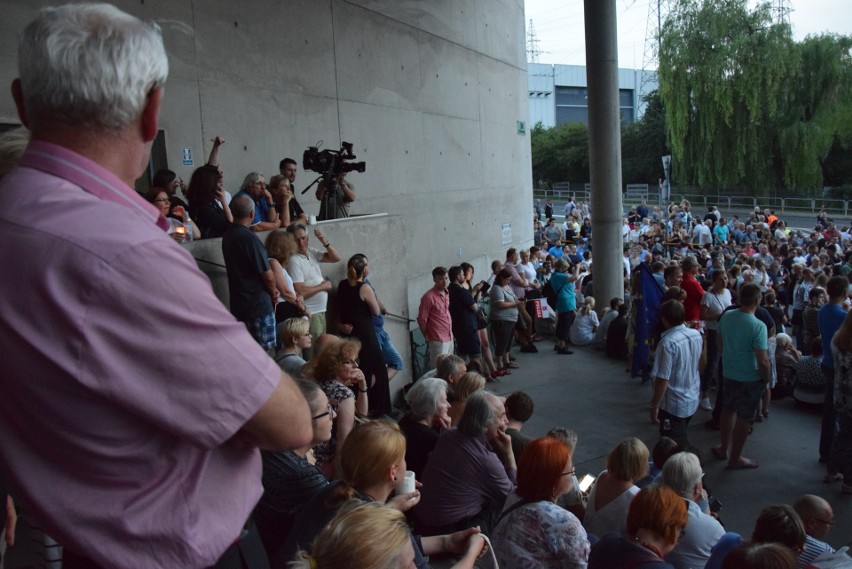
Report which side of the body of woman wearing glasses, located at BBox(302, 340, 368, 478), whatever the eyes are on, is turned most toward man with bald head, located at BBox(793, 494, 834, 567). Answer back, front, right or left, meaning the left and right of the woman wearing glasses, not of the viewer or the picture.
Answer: front

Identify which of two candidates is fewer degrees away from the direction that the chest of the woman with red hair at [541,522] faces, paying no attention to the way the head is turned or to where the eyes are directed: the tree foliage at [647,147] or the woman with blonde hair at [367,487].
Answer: the tree foliage

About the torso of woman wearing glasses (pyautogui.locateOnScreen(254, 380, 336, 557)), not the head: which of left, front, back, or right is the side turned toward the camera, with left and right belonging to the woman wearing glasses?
right

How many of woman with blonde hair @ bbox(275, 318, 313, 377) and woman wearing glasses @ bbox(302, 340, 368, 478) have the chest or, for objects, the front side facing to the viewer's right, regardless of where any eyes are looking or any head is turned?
2

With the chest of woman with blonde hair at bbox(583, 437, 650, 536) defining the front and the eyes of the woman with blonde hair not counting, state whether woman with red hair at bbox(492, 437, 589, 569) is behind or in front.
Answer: behind

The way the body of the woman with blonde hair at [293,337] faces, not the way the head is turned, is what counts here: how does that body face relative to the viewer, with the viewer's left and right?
facing to the right of the viewer

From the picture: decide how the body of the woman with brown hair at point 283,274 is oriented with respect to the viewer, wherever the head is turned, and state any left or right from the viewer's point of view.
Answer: facing to the right of the viewer

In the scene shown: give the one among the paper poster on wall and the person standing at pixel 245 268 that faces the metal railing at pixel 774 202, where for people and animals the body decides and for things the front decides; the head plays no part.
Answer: the person standing

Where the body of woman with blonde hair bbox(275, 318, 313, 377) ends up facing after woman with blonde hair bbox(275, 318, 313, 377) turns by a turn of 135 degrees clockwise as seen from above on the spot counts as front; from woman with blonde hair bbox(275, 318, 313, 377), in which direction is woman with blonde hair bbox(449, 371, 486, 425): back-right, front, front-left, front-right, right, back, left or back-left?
back-left

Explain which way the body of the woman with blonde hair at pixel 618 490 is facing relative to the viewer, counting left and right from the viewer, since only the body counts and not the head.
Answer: facing away from the viewer and to the right of the viewer

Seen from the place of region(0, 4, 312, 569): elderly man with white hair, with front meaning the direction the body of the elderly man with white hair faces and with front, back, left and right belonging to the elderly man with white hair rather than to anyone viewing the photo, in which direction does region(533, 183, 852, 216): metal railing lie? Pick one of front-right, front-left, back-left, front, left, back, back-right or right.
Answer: front

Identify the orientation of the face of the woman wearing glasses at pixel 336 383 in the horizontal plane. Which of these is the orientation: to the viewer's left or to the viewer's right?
to the viewer's right

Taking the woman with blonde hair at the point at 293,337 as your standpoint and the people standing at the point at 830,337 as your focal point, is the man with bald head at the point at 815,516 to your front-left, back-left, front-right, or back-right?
front-right

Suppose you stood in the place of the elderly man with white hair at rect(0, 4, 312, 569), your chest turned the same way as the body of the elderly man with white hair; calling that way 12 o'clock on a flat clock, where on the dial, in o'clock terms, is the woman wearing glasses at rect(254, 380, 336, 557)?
The woman wearing glasses is roughly at 11 o'clock from the elderly man with white hair.

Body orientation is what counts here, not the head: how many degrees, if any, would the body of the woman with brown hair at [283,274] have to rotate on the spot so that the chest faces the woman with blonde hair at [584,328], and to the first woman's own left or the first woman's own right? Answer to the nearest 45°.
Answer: approximately 45° to the first woman's own left

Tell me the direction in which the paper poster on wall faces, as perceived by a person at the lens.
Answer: facing the viewer and to the right of the viewer
